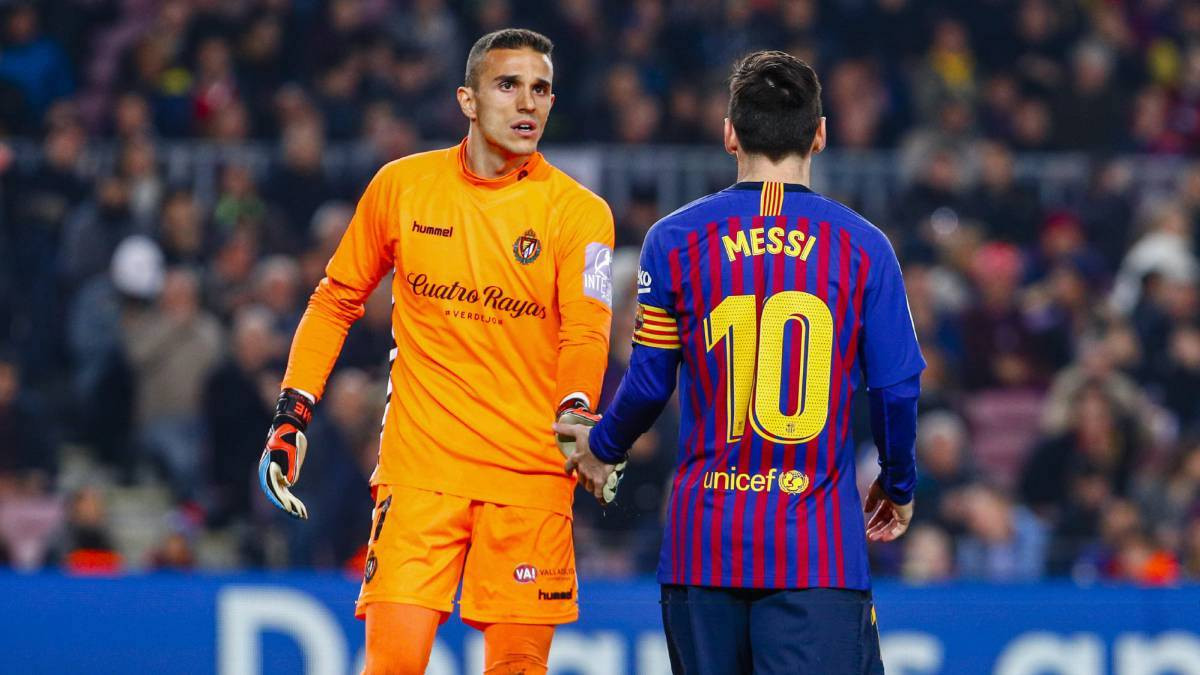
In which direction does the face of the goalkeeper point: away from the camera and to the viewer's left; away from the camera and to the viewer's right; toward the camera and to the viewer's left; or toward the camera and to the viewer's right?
toward the camera and to the viewer's right

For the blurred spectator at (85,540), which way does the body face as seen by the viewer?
toward the camera

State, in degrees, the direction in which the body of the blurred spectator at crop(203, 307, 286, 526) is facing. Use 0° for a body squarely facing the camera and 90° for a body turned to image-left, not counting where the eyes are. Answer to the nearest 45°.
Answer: approximately 315°

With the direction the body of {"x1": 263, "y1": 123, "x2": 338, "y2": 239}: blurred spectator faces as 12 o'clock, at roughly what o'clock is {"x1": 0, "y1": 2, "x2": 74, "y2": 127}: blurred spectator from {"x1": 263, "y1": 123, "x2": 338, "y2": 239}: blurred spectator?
{"x1": 0, "y1": 2, "x2": 74, "y2": 127}: blurred spectator is roughly at 4 o'clock from {"x1": 263, "y1": 123, "x2": 338, "y2": 239}: blurred spectator.

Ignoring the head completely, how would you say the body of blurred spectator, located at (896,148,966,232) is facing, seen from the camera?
toward the camera

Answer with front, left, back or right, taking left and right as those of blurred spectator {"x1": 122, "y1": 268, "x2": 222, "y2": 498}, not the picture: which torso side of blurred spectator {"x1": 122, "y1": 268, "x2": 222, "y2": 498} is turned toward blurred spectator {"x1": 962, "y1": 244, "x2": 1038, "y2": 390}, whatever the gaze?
left

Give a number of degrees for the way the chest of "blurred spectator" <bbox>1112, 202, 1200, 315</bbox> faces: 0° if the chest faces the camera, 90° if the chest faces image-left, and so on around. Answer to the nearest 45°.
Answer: approximately 0°

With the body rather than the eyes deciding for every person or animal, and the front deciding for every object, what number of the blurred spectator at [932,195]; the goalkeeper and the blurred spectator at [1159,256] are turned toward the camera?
3

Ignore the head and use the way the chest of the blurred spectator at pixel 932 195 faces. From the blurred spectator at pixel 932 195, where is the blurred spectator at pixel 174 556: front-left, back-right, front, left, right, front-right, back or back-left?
front-right

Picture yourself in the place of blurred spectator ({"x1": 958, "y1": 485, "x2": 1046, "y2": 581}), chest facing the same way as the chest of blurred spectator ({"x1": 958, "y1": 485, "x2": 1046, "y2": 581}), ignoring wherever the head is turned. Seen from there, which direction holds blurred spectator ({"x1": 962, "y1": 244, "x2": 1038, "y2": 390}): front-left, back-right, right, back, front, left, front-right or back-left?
back

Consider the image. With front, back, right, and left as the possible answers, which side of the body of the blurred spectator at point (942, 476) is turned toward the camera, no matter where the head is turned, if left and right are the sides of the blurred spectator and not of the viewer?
front

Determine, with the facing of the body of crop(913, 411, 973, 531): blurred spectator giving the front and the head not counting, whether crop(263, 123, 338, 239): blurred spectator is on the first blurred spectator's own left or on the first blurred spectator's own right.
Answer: on the first blurred spectator's own right

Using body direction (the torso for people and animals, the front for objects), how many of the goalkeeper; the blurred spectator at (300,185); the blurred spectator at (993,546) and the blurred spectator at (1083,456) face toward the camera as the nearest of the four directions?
4

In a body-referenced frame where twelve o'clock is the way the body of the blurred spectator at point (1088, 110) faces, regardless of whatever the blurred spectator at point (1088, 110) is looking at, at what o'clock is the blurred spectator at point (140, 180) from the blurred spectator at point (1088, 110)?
the blurred spectator at point (140, 180) is roughly at 2 o'clock from the blurred spectator at point (1088, 110).

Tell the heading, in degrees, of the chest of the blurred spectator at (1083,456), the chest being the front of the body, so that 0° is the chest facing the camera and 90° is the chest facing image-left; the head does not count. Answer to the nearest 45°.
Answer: approximately 0°
